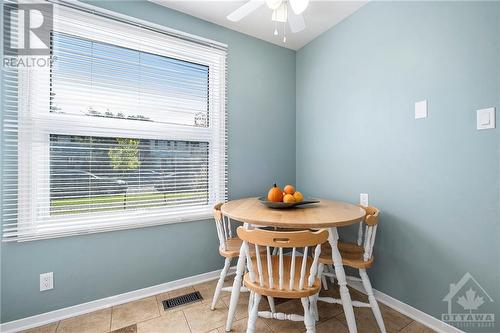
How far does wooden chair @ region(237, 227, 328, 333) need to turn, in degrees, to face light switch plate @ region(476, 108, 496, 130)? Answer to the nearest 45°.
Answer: approximately 90° to its right

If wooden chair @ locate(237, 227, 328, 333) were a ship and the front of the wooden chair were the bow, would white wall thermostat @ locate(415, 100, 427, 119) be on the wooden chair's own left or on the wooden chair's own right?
on the wooden chair's own right

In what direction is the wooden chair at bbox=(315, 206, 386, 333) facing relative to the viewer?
to the viewer's left

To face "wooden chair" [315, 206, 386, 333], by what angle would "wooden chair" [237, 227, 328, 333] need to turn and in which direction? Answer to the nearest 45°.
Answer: approximately 45° to its right

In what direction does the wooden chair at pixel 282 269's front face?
away from the camera

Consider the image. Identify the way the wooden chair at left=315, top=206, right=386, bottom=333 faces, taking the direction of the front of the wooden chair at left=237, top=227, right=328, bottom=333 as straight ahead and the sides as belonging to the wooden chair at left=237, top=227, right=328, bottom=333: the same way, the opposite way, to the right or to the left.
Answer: to the left

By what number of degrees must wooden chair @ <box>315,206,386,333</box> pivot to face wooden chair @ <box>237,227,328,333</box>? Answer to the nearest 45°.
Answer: approximately 45° to its left
